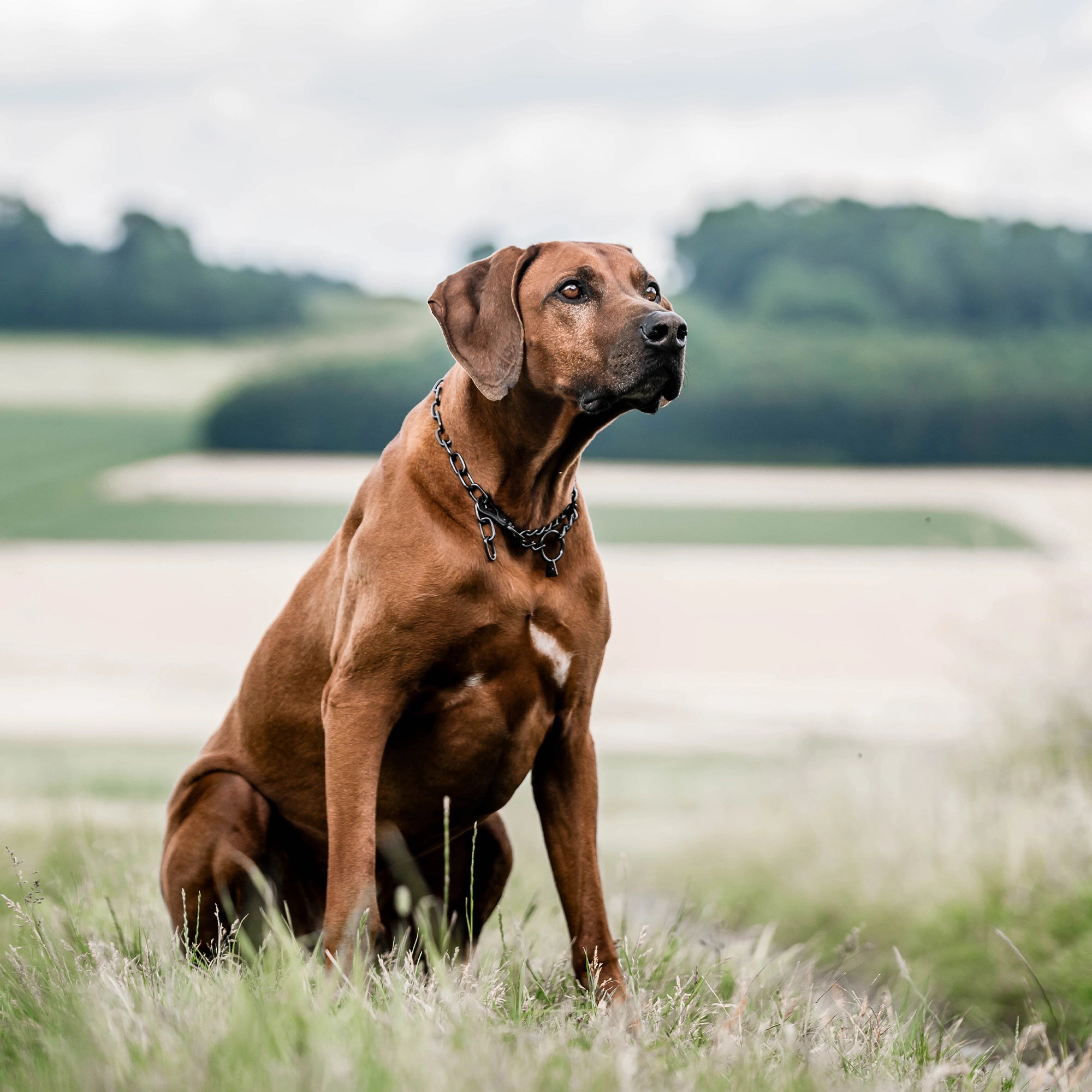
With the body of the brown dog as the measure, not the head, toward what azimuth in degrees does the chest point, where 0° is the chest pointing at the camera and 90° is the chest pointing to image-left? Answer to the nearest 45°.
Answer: approximately 315°
